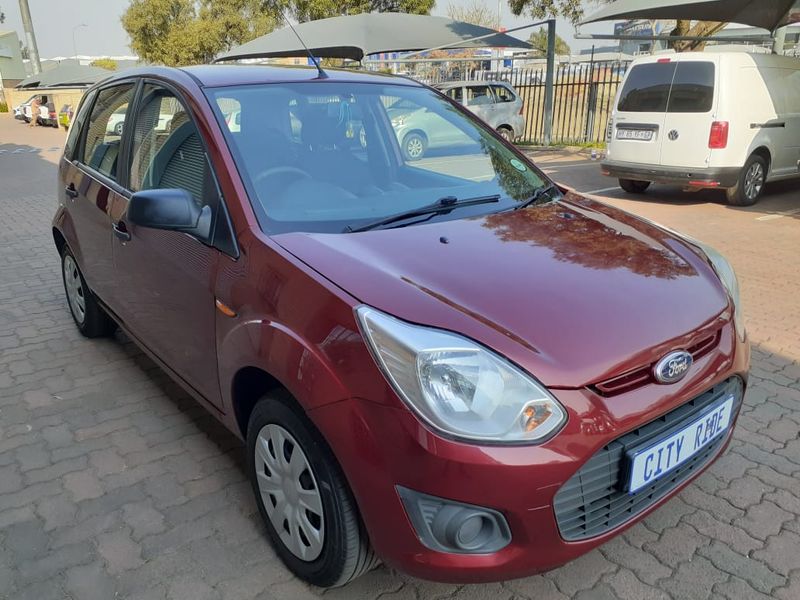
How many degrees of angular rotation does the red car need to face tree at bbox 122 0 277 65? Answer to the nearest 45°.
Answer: approximately 135° to its left

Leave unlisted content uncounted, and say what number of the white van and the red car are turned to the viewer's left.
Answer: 0

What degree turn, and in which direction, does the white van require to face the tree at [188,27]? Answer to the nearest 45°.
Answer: approximately 90° to its left

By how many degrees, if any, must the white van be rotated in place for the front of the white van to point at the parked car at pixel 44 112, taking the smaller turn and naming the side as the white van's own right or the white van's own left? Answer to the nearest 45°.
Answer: approximately 90° to the white van's own left

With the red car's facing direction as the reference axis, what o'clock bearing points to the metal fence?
The metal fence is roughly at 8 o'clock from the red car.

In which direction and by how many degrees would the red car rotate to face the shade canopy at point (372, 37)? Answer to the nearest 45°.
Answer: approximately 135° to its left

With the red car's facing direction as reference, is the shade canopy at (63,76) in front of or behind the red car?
behind

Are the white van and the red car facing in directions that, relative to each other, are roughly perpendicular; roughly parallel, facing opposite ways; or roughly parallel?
roughly perpendicular

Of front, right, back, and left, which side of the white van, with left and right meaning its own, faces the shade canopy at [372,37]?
left

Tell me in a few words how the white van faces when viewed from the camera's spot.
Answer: facing away from the viewer and to the right of the viewer

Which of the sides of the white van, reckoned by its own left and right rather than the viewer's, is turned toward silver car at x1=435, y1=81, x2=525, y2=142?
left
